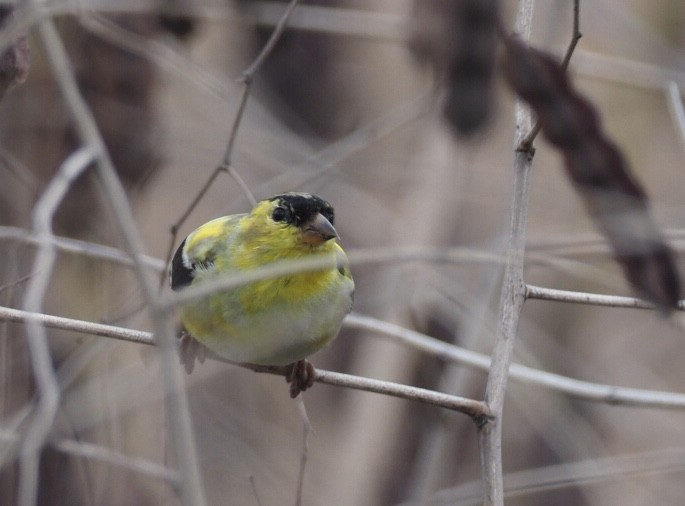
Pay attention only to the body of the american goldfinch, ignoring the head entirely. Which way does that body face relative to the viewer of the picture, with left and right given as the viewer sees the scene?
facing the viewer and to the right of the viewer

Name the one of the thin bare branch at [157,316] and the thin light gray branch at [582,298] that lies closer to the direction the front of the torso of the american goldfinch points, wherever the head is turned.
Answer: the thin light gray branch
